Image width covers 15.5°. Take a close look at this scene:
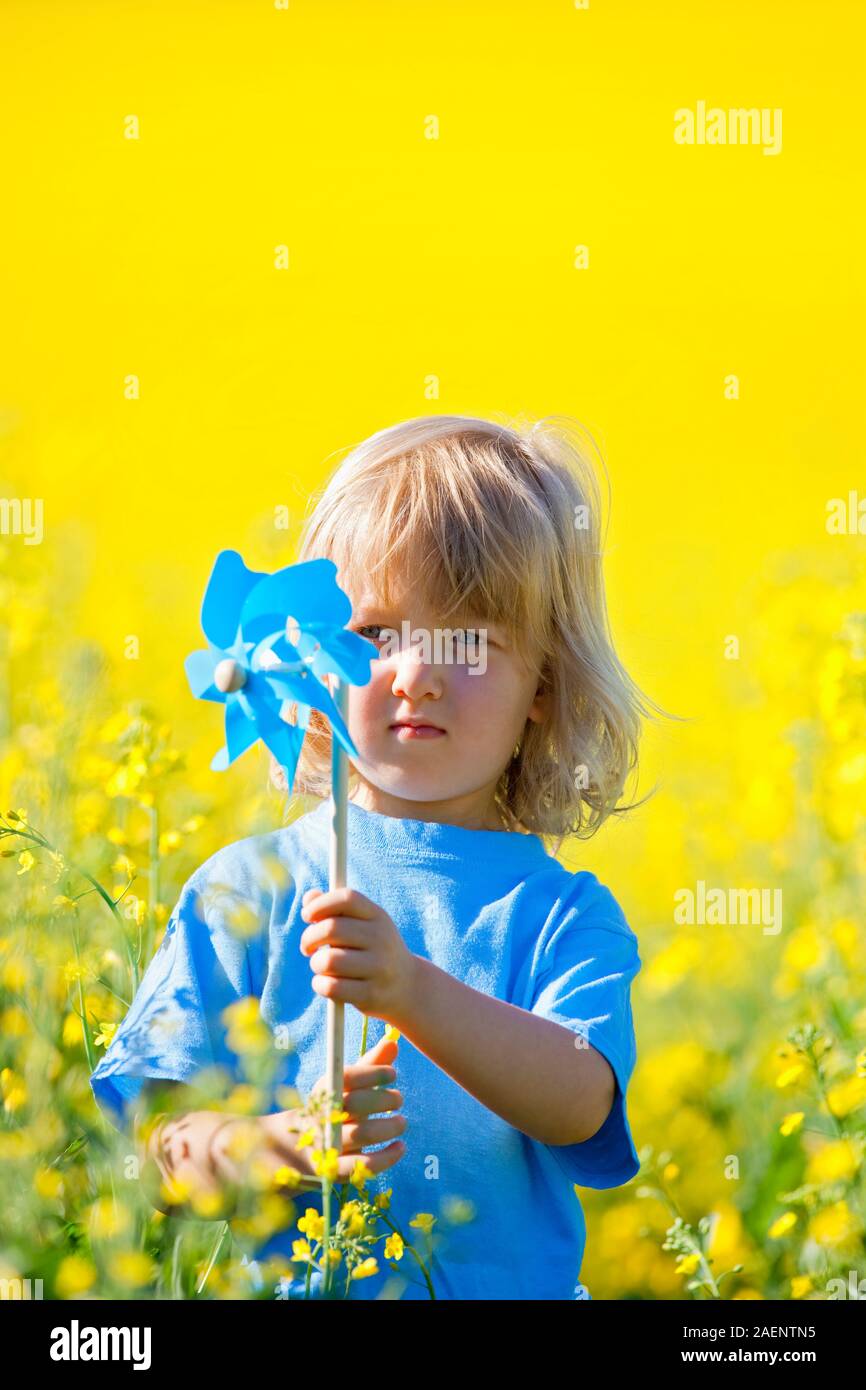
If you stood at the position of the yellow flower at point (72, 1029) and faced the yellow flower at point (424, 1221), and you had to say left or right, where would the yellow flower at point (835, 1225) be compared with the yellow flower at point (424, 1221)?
left

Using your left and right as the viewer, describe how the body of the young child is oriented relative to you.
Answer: facing the viewer

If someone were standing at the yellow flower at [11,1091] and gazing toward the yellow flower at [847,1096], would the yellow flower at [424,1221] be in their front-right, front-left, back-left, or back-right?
front-right

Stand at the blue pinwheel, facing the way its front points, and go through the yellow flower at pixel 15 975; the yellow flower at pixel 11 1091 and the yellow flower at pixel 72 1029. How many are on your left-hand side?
0

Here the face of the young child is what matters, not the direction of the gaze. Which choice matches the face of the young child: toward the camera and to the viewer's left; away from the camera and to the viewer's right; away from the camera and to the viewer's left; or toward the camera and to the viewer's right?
toward the camera and to the viewer's left

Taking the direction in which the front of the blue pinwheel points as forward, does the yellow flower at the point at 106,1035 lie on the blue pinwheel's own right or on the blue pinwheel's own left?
on the blue pinwheel's own right
